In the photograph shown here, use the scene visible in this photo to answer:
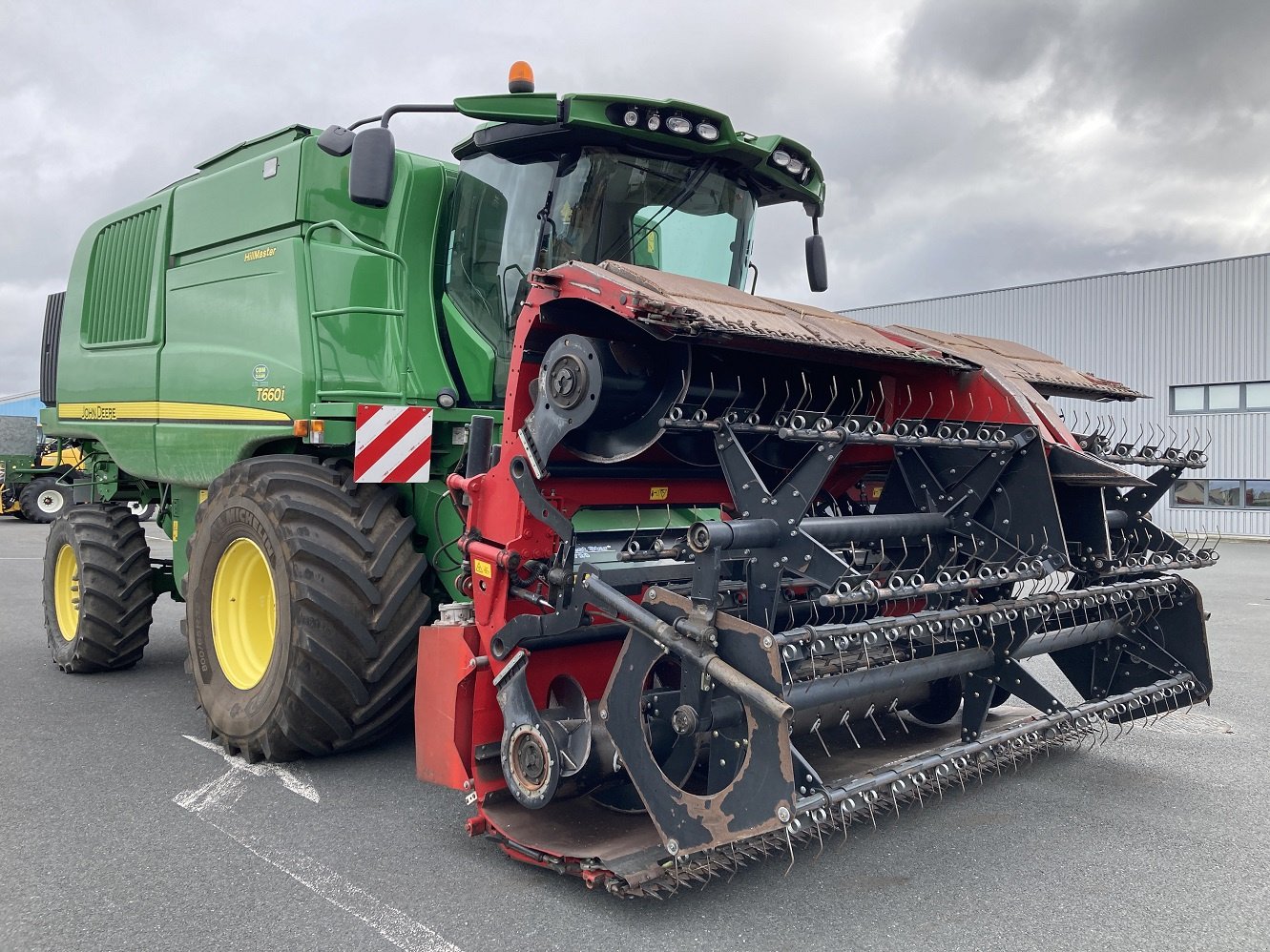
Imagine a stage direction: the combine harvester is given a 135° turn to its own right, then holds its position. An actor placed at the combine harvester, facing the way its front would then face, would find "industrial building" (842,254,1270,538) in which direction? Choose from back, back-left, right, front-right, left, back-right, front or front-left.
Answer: back-right

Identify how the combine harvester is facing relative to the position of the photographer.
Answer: facing the viewer and to the right of the viewer
